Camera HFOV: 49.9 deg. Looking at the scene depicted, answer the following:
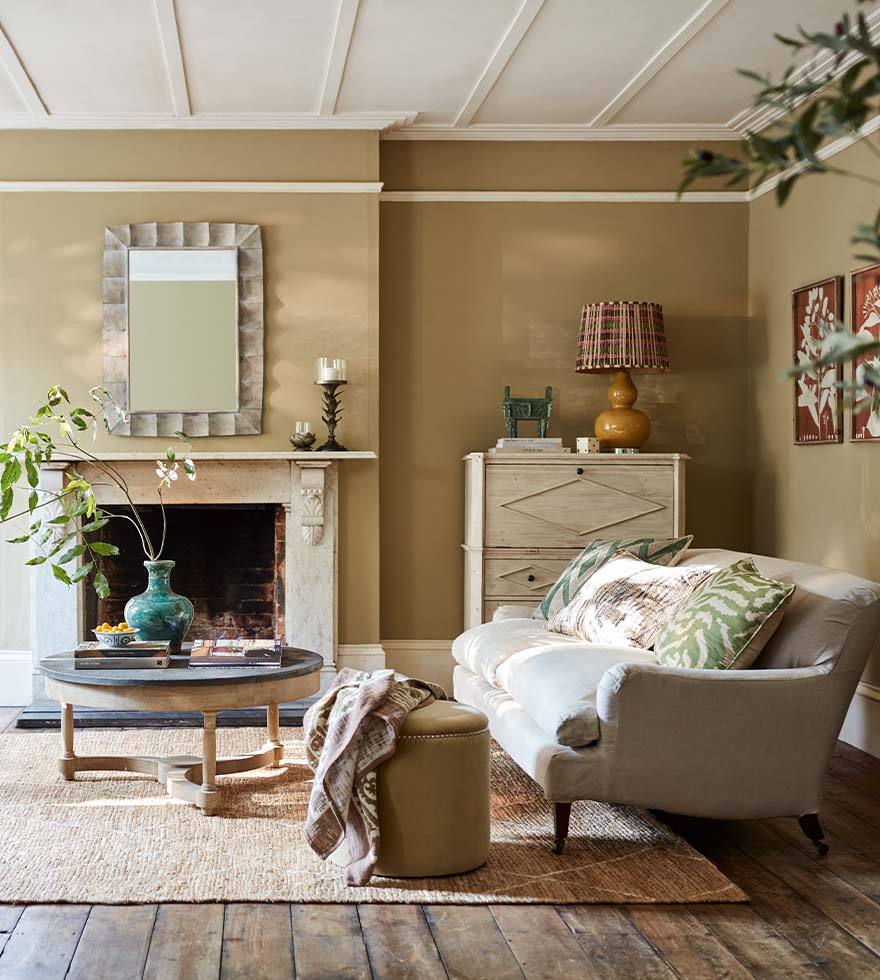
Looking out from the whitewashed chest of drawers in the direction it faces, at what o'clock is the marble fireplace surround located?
The marble fireplace surround is roughly at 3 o'clock from the whitewashed chest of drawers.

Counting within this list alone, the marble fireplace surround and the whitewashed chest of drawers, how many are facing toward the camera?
2

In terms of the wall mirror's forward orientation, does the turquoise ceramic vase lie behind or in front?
in front

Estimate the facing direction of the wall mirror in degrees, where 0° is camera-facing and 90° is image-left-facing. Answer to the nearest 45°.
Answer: approximately 0°

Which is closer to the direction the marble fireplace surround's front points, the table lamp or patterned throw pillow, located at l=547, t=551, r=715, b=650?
the patterned throw pillow

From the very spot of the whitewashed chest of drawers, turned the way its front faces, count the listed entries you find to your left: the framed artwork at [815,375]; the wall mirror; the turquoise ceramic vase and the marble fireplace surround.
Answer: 1
